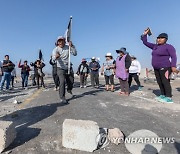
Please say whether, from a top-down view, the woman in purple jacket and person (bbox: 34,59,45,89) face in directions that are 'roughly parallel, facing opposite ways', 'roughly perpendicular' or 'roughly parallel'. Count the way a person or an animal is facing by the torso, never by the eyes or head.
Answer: roughly perpendicular

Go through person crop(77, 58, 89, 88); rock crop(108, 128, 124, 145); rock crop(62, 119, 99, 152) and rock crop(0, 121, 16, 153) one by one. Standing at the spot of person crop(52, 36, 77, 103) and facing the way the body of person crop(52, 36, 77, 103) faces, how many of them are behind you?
1

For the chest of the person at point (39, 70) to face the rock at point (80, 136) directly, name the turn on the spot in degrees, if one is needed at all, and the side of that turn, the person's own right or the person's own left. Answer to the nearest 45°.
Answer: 0° — they already face it

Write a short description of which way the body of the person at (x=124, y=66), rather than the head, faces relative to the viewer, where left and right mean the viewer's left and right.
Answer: facing the viewer and to the left of the viewer

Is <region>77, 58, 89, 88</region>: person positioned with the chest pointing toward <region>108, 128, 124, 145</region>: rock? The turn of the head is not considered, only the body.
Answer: yes

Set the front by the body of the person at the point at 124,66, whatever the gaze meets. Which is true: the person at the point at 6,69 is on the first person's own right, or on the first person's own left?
on the first person's own right

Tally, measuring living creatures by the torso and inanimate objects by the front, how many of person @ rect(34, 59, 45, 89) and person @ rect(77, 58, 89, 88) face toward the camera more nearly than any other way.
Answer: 2

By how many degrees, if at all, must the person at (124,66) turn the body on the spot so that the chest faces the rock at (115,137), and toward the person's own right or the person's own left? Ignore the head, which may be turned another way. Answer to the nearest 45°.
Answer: approximately 45° to the person's own left

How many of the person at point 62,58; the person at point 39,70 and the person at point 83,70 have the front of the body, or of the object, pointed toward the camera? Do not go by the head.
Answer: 3

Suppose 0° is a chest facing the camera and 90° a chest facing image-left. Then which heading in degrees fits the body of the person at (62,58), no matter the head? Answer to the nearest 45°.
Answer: approximately 0°

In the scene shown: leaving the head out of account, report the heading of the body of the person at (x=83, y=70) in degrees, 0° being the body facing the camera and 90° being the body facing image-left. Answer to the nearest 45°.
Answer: approximately 0°
